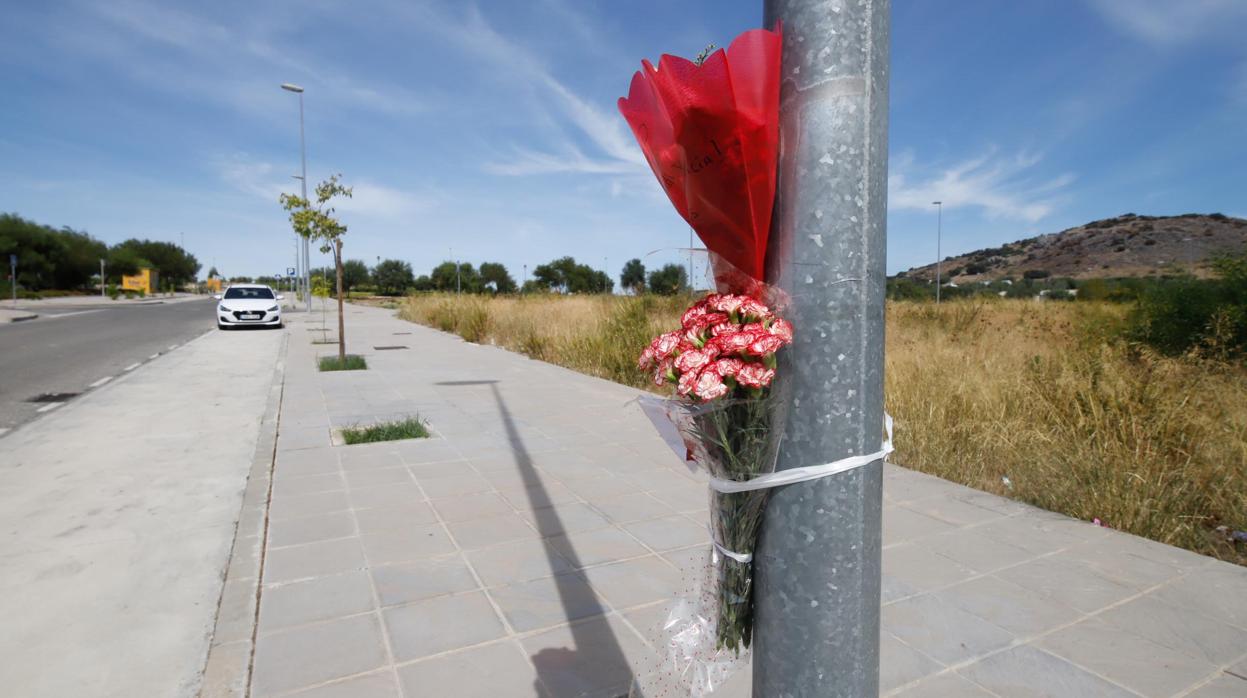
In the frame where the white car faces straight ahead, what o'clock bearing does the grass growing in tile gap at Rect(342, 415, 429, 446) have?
The grass growing in tile gap is roughly at 12 o'clock from the white car.

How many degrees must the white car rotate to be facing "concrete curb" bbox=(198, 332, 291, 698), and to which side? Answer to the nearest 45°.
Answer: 0° — it already faces it

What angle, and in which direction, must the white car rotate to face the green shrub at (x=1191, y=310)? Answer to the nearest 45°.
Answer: approximately 45° to its left

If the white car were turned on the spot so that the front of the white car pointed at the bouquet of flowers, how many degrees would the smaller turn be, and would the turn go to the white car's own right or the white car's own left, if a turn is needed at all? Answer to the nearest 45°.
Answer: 0° — it already faces it

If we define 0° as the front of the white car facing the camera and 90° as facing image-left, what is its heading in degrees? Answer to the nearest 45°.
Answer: approximately 0°

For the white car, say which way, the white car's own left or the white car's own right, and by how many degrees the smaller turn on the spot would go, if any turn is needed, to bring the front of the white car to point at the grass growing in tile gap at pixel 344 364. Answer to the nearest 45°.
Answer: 0° — it already faces it

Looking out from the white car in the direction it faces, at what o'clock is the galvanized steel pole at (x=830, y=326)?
The galvanized steel pole is roughly at 12 o'clock from the white car.
